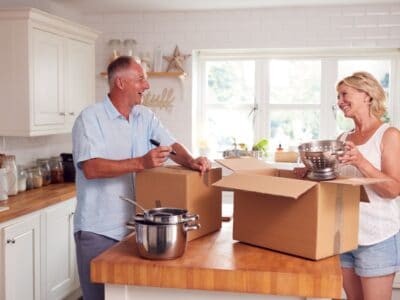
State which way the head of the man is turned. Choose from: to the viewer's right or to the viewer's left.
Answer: to the viewer's right

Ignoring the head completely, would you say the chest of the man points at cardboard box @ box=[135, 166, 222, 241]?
yes

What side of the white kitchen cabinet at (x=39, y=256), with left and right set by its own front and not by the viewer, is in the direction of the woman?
front

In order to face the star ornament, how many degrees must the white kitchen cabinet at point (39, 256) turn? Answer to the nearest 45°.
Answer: approximately 90° to its left

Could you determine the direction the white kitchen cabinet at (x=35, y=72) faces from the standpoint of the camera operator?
facing the viewer and to the right of the viewer

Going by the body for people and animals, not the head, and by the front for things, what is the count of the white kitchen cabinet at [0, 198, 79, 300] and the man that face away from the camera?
0

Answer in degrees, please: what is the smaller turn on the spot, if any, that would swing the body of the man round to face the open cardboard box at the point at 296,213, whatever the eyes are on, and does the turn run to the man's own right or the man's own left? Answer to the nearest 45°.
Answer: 0° — they already face it

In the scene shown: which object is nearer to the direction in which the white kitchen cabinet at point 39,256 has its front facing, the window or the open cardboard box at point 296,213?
the open cardboard box

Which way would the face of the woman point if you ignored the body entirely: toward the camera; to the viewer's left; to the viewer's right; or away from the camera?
to the viewer's left

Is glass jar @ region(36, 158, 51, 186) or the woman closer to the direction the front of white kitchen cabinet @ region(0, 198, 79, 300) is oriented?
the woman
